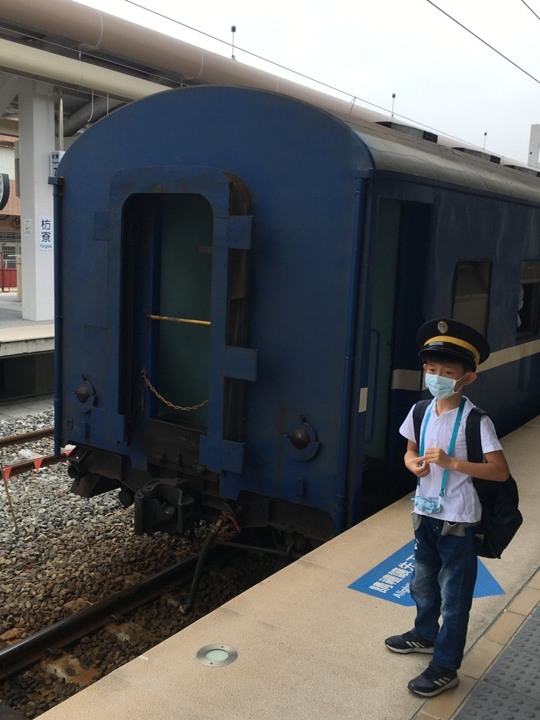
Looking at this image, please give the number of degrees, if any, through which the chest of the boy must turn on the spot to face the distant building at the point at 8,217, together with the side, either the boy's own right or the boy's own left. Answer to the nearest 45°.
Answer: approximately 90° to the boy's own right

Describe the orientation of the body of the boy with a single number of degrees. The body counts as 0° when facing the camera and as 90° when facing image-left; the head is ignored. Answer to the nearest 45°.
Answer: approximately 45°

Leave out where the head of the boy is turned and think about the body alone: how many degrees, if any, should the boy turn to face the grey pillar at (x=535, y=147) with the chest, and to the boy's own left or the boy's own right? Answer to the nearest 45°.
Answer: approximately 135° to the boy's own right

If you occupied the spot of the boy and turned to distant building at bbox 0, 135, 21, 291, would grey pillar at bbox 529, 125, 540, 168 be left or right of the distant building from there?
right

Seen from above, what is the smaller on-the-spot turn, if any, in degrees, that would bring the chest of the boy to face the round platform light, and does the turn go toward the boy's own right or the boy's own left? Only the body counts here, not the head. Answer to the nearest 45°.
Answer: approximately 45° to the boy's own right

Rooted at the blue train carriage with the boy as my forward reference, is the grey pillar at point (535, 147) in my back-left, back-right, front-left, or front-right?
back-left
